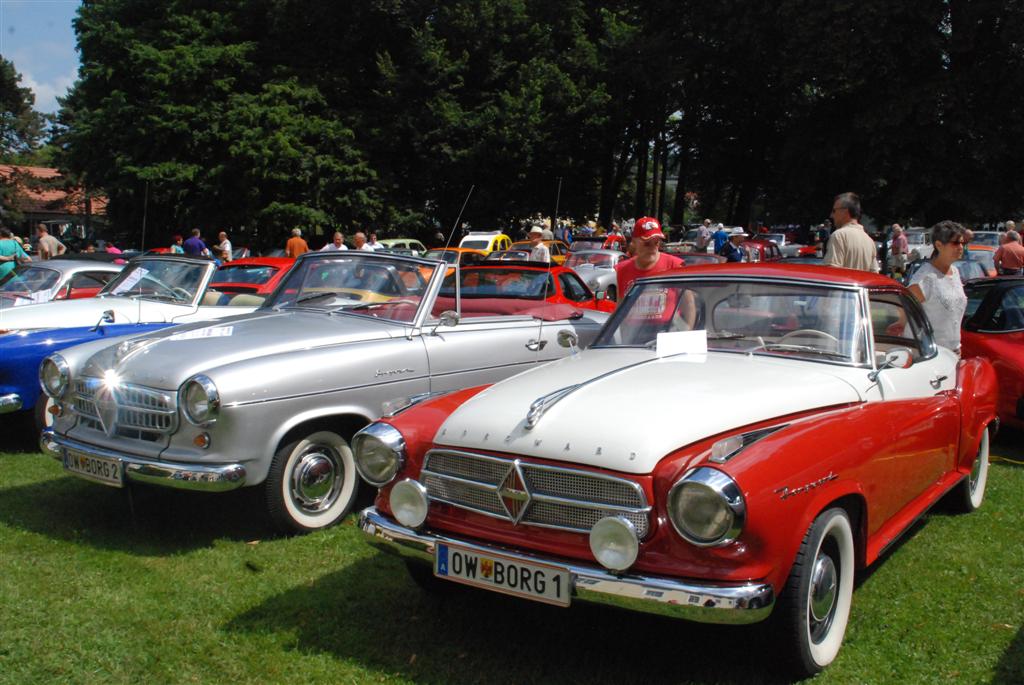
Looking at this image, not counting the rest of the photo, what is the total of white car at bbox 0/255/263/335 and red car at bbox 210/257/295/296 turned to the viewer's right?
0

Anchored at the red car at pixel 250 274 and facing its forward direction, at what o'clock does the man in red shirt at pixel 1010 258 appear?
The man in red shirt is roughly at 8 o'clock from the red car.

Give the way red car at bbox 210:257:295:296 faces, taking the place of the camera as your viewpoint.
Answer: facing the viewer and to the left of the viewer

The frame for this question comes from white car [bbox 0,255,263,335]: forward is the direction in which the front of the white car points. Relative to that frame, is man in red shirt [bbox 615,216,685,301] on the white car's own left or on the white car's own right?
on the white car's own left

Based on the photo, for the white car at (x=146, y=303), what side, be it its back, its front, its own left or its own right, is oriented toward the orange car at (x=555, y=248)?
back

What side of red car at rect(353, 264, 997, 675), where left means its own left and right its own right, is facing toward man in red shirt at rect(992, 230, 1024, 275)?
back

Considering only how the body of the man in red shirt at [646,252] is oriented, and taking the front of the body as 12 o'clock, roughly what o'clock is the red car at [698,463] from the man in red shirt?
The red car is roughly at 12 o'clock from the man in red shirt.

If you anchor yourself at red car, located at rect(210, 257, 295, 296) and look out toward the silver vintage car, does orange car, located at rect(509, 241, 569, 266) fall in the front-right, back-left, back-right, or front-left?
back-left

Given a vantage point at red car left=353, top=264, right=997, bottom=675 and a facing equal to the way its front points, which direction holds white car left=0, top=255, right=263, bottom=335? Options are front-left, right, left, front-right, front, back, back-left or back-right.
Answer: right
